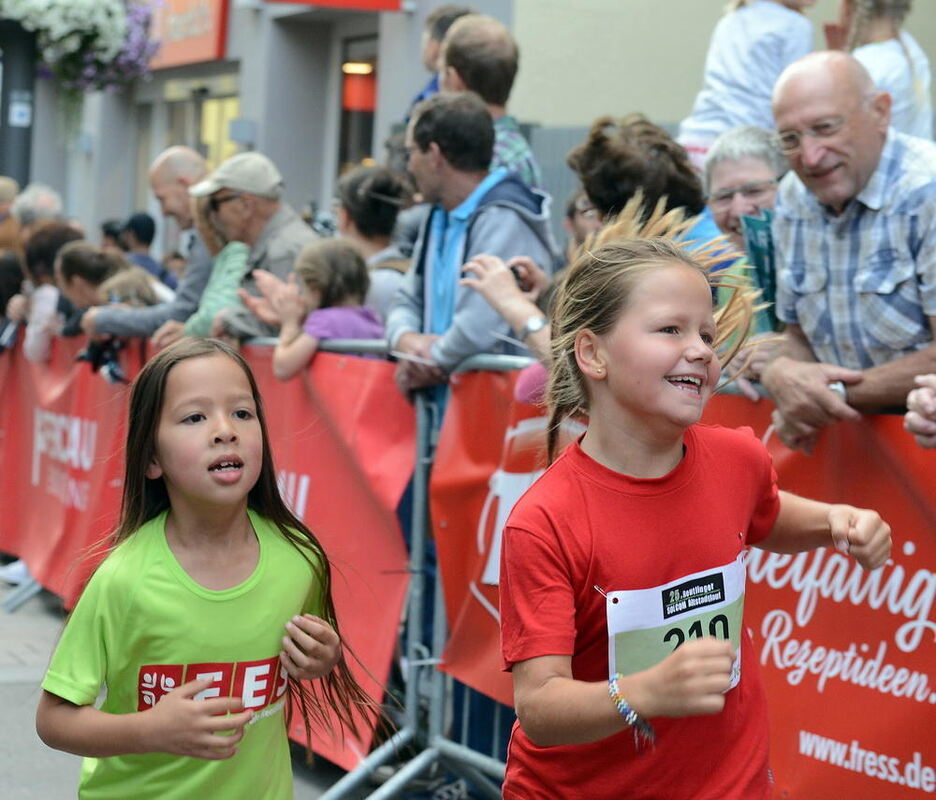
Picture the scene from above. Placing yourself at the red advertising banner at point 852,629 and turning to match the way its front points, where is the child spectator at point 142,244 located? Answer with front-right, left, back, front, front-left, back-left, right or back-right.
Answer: right

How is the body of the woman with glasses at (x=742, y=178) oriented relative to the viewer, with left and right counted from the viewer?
facing the viewer and to the left of the viewer

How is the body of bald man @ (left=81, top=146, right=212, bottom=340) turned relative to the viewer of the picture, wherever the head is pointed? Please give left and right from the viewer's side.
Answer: facing to the left of the viewer

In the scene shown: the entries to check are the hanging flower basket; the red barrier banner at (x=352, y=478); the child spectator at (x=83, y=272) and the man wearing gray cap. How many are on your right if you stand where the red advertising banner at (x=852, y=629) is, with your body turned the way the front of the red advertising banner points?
4

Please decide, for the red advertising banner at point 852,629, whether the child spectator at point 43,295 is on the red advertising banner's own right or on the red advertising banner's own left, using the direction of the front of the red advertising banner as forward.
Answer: on the red advertising banner's own right

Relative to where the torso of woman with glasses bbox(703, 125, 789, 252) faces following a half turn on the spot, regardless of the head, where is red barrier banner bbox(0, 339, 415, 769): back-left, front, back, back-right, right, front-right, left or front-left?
back-left

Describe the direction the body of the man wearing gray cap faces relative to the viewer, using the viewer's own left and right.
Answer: facing to the left of the viewer

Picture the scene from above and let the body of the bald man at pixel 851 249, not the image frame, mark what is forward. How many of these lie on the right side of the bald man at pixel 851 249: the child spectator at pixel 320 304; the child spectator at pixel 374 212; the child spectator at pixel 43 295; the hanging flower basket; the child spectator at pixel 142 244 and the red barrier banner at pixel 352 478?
6

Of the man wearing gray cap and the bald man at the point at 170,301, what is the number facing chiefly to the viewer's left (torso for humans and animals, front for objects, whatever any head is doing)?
2

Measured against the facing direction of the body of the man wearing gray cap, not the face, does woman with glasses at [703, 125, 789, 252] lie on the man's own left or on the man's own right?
on the man's own left

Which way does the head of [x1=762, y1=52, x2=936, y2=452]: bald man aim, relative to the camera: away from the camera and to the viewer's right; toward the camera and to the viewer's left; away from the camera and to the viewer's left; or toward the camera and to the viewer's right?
toward the camera and to the viewer's left

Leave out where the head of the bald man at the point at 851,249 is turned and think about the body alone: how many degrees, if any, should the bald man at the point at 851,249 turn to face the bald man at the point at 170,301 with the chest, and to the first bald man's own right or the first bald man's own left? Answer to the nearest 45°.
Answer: approximately 90° to the first bald man's own right
